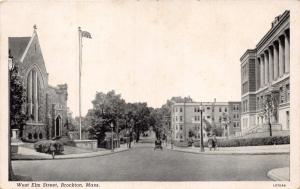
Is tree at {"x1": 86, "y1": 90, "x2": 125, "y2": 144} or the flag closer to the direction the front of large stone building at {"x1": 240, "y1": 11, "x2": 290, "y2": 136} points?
the flag

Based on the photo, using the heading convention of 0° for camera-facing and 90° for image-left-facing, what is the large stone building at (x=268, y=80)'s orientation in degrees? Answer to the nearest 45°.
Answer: approximately 45°

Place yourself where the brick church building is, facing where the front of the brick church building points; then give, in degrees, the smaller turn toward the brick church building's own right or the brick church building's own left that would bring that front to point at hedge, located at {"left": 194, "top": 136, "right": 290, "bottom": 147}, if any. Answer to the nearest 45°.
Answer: approximately 45° to the brick church building's own left

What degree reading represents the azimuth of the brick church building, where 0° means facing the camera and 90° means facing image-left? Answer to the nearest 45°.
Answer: approximately 315°

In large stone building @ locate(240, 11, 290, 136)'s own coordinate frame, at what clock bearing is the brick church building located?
The brick church building is roughly at 1 o'clock from the large stone building.

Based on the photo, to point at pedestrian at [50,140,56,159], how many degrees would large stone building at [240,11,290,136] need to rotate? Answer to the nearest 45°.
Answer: approximately 45° to its left

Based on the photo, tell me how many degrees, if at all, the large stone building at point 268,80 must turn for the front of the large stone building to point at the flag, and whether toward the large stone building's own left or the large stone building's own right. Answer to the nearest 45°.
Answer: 0° — it already faces it

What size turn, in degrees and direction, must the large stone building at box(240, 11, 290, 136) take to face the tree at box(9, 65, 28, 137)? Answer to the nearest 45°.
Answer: approximately 45° to its right
